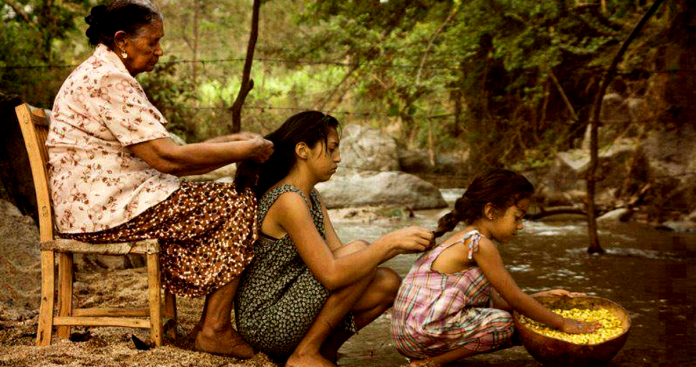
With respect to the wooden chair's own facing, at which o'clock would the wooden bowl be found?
The wooden bowl is roughly at 1 o'clock from the wooden chair.

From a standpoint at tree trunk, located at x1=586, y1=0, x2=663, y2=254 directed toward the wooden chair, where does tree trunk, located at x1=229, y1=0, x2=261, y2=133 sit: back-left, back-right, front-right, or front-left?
front-right

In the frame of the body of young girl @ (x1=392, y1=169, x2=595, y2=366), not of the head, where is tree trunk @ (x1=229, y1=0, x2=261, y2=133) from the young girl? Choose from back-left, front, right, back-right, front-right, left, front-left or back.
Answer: back-left

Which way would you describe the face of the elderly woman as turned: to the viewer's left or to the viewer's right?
to the viewer's right

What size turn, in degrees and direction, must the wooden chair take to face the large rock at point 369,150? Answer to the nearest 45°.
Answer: approximately 45° to its left

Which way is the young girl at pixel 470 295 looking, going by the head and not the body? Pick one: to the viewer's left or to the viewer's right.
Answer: to the viewer's right

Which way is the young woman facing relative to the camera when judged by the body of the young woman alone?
to the viewer's right

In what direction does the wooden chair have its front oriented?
to the viewer's right

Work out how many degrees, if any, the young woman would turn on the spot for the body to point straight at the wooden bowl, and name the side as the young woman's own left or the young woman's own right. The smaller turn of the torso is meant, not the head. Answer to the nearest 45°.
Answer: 0° — they already face it

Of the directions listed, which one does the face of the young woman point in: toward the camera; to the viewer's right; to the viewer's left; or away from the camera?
to the viewer's right

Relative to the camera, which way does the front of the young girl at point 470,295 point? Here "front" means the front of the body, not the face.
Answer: to the viewer's right

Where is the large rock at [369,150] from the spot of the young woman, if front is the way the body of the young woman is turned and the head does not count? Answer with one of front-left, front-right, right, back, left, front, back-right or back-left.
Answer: left

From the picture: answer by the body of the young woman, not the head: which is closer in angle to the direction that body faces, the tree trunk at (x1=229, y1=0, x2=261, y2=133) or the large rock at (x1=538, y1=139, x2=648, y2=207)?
the large rock

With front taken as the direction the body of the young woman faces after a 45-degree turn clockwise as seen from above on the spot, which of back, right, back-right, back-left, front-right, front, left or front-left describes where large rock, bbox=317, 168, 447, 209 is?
back-left

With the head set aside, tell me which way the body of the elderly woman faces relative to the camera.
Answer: to the viewer's right
